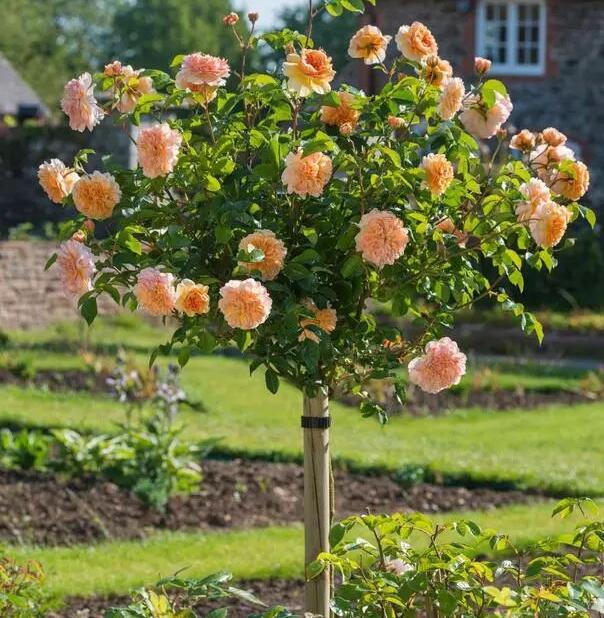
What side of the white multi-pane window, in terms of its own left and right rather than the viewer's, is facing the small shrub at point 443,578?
front

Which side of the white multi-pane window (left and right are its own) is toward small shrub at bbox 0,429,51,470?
front

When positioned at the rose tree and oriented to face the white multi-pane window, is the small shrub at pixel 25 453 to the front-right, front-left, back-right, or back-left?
front-left

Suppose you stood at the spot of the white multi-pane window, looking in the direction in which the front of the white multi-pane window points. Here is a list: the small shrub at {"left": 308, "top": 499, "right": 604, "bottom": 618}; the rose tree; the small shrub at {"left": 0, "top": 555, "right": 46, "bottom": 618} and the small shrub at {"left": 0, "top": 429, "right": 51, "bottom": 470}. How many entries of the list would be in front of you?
4

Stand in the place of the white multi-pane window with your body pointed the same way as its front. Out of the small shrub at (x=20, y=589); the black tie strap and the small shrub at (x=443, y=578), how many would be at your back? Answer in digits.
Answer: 0

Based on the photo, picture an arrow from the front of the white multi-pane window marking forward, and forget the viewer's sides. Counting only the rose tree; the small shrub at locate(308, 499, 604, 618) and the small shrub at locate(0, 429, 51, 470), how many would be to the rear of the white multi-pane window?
0

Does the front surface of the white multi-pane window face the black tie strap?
yes

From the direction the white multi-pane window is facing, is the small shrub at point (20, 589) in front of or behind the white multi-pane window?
in front

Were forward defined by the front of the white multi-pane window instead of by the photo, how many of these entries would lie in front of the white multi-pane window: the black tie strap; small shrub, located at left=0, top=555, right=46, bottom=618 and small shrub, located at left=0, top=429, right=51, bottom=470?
3

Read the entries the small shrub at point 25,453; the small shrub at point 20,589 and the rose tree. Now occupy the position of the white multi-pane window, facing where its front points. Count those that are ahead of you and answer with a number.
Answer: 3

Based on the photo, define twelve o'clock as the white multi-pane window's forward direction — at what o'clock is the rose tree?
The rose tree is roughly at 12 o'clock from the white multi-pane window.

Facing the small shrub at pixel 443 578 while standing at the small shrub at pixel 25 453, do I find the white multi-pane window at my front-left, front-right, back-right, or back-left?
back-left

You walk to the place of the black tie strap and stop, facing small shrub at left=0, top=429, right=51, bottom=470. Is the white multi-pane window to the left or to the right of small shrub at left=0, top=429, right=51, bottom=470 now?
right

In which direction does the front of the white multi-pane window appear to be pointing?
toward the camera
